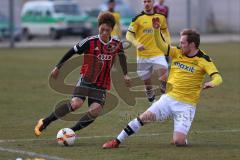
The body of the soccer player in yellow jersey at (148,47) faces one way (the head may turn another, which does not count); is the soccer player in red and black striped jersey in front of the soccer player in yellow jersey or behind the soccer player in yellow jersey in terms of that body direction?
in front

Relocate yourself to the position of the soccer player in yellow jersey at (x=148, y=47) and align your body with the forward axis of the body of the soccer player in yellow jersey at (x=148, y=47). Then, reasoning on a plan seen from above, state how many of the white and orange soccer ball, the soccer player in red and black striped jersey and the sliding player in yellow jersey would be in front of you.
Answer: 3

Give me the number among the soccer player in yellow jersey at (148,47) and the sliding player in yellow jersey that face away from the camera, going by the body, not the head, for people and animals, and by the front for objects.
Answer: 0

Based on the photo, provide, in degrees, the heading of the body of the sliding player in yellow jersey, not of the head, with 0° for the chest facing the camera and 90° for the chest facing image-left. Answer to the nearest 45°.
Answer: approximately 45°

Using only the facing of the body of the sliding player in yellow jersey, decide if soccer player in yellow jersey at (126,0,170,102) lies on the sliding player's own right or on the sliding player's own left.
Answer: on the sliding player's own right

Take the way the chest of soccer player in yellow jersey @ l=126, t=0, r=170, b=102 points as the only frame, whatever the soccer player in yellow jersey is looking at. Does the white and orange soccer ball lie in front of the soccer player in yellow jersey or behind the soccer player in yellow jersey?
in front
